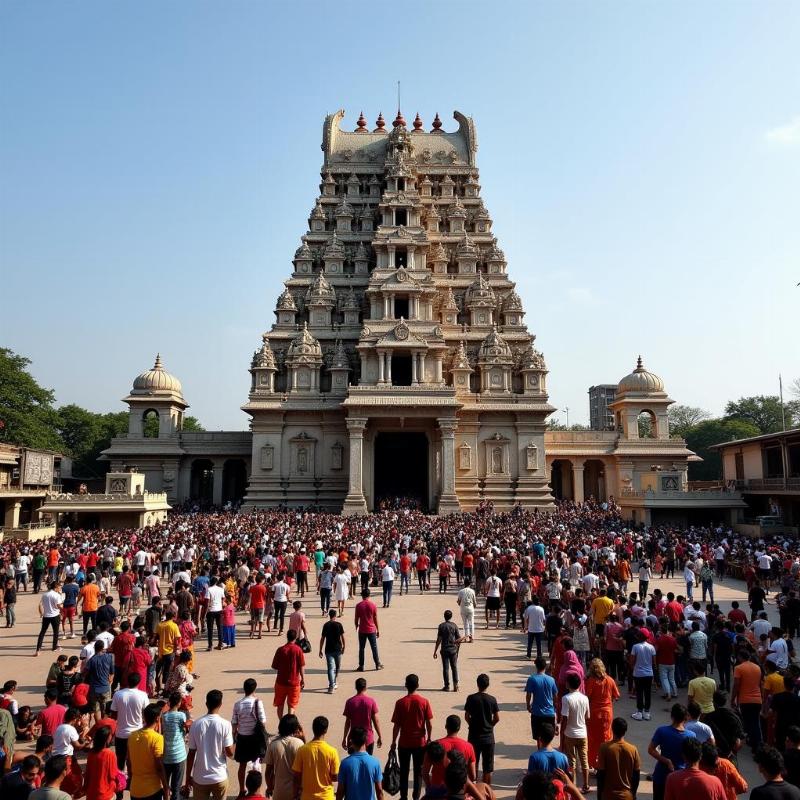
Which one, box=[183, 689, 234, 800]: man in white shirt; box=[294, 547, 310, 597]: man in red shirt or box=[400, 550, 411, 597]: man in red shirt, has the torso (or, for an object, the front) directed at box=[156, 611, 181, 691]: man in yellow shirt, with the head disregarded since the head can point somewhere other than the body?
the man in white shirt

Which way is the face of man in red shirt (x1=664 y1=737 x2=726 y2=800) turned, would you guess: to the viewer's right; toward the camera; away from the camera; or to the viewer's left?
away from the camera

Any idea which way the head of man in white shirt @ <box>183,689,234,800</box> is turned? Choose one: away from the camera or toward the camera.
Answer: away from the camera

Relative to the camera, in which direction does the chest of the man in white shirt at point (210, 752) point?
away from the camera

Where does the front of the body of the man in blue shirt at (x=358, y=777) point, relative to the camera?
away from the camera

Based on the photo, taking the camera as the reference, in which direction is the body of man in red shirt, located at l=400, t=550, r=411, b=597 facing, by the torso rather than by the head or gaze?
away from the camera

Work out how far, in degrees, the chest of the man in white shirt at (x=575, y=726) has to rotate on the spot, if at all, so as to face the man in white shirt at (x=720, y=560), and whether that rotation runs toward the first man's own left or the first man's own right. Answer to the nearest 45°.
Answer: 0° — they already face them

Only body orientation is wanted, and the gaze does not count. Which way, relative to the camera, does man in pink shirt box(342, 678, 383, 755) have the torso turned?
away from the camera

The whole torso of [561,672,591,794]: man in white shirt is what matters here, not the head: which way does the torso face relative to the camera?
away from the camera
